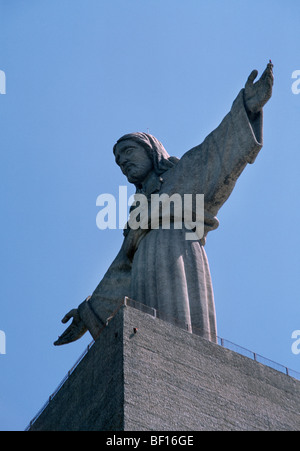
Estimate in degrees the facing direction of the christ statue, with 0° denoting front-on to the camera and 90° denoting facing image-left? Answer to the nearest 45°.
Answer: approximately 45°
